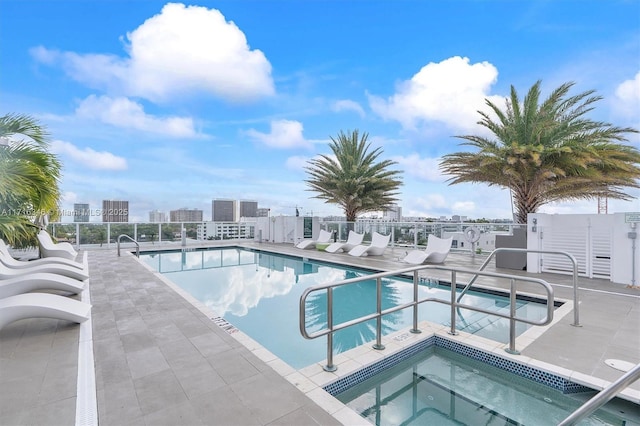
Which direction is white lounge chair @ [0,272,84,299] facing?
to the viewer's right

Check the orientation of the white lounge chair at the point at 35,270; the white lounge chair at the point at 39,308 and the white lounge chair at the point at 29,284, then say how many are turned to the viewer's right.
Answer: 3

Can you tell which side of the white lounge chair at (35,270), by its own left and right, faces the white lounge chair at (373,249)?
front

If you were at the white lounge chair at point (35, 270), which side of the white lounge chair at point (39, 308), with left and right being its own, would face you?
left

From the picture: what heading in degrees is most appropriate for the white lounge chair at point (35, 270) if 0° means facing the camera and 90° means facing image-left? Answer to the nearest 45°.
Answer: approximately 270°

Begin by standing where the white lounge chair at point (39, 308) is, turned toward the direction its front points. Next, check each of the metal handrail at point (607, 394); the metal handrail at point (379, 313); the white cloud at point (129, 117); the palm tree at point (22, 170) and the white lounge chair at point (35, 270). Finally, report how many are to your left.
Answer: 3

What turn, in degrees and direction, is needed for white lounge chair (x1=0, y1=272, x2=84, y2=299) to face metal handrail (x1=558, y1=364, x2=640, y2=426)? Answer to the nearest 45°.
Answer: approximately 90° to its right

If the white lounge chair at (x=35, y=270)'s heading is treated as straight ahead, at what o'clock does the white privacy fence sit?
The white privacy fence is roughly at 1 o'clock from the white lounge chair.

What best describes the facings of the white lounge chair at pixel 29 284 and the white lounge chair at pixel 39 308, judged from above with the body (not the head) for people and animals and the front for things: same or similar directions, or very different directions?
same or similar directions

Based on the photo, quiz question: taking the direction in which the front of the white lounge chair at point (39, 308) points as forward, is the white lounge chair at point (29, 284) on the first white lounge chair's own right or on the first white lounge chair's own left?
on the first white lounge chair's own left

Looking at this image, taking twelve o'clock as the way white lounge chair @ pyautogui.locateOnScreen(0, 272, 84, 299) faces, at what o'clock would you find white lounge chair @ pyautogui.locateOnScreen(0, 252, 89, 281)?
white lounge chair @ pyautogui.locateOnScreen(0, 252, 89, 281) is roughly at 9 o'clock from white lounge chair @ pyautogui.locateOnScreen(0, 272, 84, 299).

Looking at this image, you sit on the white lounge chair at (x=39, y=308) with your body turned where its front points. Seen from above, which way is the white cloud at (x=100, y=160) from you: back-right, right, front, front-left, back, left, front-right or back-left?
left

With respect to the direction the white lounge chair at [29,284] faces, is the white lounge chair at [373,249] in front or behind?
in front

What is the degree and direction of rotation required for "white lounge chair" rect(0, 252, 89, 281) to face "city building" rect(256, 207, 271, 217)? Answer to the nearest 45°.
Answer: approximately 45° to its left

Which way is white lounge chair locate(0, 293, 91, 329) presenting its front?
to the viewer's right
